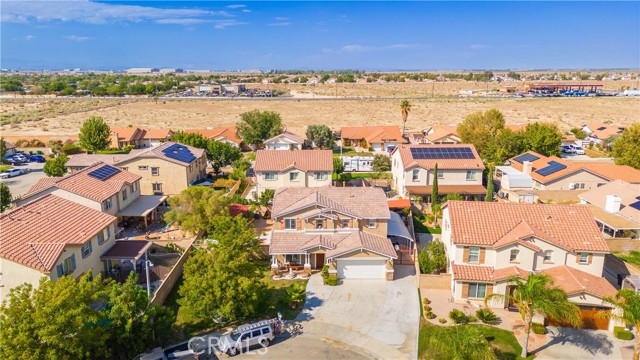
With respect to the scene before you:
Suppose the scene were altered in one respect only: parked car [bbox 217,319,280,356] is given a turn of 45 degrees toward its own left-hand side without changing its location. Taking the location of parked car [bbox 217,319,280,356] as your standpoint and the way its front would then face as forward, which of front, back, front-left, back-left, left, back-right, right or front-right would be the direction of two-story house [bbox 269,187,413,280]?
back-left

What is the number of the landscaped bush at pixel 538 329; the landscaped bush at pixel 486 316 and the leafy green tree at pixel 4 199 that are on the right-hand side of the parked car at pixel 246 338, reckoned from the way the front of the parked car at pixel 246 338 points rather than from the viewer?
1

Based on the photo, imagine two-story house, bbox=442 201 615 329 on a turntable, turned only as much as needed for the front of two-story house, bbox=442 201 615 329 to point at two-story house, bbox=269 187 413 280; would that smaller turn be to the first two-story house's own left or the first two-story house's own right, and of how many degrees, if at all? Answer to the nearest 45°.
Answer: approximately 90° to the first two-story house's own right

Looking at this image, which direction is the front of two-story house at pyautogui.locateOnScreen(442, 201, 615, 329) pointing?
toward the camera

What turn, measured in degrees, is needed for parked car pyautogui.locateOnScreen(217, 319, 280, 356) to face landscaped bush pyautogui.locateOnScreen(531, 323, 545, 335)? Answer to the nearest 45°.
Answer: approximately 135° to its left

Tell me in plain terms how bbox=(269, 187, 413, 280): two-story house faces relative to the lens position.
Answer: facing the viewer

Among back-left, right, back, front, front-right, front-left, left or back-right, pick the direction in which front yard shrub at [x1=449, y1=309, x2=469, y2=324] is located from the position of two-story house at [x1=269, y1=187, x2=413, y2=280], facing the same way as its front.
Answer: front-left

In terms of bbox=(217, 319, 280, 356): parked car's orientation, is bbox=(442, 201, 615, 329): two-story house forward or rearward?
rearward

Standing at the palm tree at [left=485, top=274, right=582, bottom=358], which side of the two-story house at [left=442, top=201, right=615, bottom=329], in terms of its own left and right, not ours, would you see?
front

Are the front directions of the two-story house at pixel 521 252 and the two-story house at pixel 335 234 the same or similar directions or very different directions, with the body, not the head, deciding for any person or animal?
same or similar directions

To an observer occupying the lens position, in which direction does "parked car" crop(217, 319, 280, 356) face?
facing the viewer and to the left of the viewer

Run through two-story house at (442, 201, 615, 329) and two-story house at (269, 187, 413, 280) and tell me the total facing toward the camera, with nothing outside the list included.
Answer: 2

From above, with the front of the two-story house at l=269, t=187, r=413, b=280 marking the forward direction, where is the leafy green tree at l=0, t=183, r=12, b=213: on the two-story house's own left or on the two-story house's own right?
on the two-story house's own right
